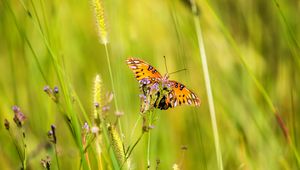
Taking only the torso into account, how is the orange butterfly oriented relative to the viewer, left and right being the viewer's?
facing away from the viewer and to the right of the viewer
